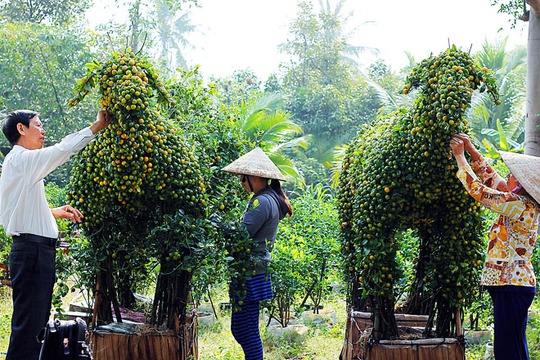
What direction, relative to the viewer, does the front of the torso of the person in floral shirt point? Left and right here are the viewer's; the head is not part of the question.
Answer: facing to the left of the viewer

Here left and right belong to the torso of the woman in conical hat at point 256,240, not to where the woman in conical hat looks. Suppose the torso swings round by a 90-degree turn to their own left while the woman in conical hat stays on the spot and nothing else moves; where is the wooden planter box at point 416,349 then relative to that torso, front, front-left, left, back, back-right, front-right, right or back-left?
left

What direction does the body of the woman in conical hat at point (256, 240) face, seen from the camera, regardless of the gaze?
to the viewer's left

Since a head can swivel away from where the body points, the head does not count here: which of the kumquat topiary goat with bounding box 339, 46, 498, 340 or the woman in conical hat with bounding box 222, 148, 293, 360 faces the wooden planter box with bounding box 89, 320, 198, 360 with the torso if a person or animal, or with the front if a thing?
the woman in conical hat

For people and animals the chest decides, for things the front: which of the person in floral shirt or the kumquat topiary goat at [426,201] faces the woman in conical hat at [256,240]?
the person in floral shirt

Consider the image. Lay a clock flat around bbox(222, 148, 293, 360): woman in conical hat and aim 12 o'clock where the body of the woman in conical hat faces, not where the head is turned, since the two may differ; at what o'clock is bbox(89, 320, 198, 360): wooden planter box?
The wooden planter box is roughly at 12 o'clock from the woman in conical hat.

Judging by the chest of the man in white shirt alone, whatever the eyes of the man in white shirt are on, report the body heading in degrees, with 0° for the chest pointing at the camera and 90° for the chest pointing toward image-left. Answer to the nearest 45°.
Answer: approximately 270°

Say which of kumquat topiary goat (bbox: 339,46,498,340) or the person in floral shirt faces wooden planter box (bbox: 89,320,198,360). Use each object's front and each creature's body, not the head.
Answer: the person in floral shirt

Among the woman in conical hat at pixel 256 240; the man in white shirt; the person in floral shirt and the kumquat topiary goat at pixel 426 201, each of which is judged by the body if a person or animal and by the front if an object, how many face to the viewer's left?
2

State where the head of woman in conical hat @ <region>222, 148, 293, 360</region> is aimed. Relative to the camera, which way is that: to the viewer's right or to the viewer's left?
to the viewer's left

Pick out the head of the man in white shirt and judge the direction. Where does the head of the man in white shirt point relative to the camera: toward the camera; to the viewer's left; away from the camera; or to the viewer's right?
to the viewer's right

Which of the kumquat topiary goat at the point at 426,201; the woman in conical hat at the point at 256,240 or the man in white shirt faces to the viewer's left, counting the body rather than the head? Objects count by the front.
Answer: the woman in conical hat

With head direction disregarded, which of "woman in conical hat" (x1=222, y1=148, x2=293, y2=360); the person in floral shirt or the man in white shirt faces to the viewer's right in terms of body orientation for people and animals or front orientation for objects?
the man in white shirt

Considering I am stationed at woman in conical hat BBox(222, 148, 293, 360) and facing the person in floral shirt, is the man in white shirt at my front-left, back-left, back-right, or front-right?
back-right

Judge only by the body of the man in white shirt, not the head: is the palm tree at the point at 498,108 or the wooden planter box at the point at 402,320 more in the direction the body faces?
the wooden planter box
